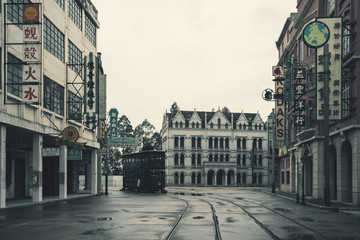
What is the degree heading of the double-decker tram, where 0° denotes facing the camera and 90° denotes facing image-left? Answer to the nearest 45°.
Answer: approximately 315°

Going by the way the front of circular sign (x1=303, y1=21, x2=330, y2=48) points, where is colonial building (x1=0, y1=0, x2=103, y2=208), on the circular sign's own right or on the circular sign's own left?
on the circular sign's own right

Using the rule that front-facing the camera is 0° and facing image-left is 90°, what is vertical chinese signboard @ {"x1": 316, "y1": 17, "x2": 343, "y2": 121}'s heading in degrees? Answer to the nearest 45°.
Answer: approximately 0°

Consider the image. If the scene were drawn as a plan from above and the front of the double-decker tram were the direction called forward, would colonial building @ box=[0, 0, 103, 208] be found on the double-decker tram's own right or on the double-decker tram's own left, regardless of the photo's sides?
on the double-decker tram's own right

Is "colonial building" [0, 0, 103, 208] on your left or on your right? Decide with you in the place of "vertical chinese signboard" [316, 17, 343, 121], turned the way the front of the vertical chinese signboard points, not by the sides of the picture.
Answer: on your right

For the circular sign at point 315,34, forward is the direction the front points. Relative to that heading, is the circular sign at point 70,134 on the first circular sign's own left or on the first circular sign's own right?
on the first circular sign's own right

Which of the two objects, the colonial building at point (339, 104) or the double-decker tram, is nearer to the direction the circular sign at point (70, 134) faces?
the colonial building
